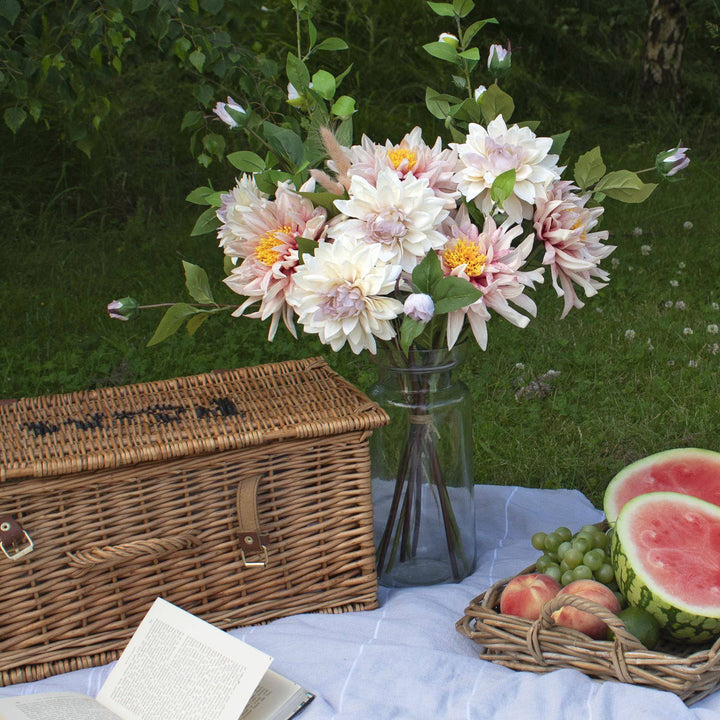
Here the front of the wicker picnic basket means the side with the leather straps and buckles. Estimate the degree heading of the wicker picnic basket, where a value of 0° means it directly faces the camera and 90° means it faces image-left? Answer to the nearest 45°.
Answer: approximately 0°

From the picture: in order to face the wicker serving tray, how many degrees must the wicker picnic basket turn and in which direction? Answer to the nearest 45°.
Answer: approximately 45° to its left

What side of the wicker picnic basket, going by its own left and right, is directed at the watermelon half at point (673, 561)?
left

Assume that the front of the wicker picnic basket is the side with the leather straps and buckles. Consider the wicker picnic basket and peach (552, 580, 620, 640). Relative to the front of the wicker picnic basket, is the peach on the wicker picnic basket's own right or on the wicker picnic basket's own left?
on the wicker picnic basket's own left

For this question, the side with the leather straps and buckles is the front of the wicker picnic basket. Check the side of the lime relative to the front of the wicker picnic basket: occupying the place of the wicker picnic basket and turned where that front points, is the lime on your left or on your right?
on your left
